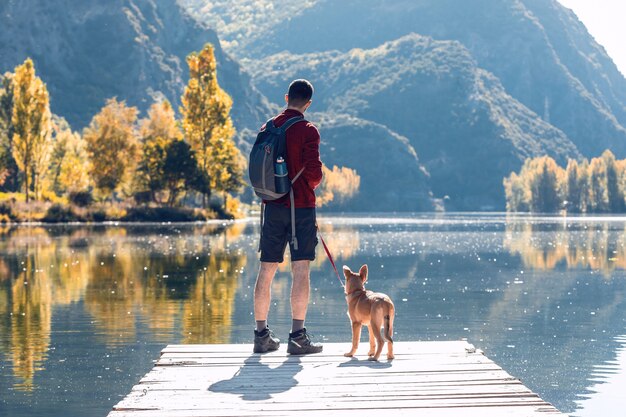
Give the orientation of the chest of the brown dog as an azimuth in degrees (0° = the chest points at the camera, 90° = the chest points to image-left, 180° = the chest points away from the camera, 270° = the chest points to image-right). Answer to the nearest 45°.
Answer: approximately 135°

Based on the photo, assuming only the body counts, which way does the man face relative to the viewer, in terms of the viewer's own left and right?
facing away from the viewer and to the right of the viewer

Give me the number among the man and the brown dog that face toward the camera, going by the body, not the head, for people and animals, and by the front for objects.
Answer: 0
